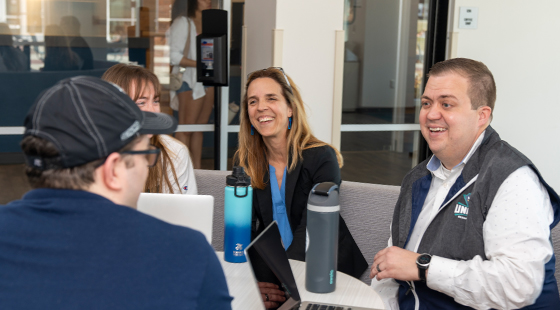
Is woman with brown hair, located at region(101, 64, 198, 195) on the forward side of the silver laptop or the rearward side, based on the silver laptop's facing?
on the forward side

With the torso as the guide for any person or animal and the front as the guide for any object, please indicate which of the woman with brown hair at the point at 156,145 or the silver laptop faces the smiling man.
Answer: the woman with brown hair

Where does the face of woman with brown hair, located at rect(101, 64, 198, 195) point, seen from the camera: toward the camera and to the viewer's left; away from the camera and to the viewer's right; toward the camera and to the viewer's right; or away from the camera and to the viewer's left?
toward the camera and to the viewer's right

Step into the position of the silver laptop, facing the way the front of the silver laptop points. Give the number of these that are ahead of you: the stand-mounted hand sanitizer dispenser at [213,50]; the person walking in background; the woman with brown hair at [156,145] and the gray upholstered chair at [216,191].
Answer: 4

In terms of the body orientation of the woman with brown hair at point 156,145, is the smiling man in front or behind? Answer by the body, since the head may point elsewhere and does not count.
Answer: in front

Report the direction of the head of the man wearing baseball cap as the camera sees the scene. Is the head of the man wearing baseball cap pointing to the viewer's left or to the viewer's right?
to the viewer's right

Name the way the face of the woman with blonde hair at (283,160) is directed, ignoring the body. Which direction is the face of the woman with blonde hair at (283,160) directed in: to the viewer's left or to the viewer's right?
to the viewer's left

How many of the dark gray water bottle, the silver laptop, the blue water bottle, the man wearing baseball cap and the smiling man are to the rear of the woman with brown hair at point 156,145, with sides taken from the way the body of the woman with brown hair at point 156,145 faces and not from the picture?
0

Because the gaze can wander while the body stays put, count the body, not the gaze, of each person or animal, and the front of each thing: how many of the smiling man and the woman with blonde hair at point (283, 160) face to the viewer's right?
0

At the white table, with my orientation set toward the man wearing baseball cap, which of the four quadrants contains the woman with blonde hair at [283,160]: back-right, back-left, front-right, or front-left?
back-right

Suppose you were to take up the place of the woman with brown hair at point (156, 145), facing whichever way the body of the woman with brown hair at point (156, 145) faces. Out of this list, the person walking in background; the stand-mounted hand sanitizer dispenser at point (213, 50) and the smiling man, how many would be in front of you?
1
